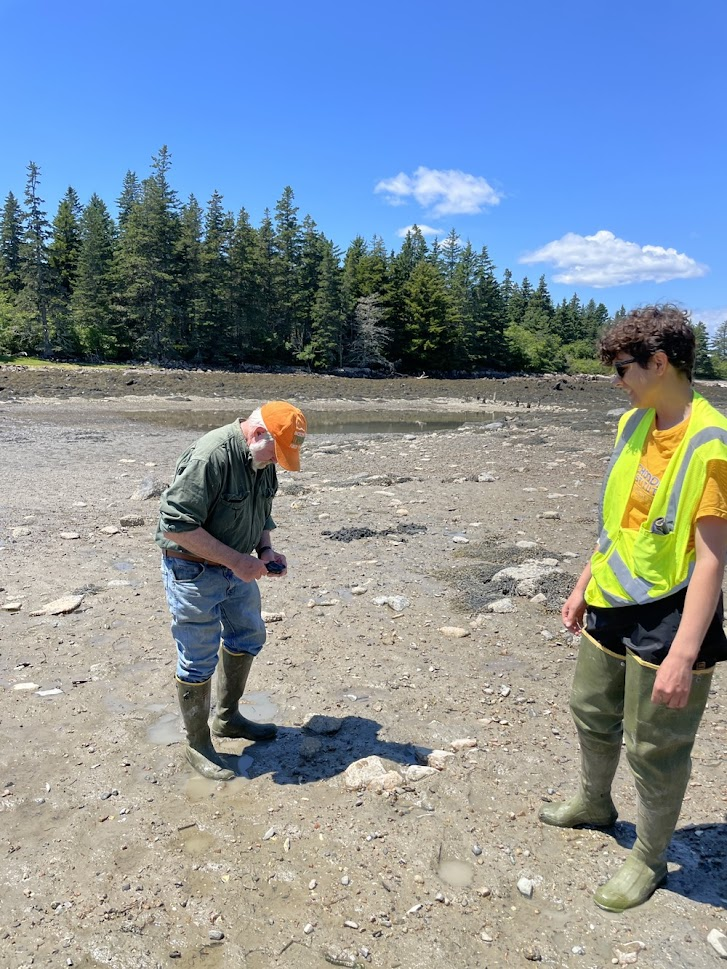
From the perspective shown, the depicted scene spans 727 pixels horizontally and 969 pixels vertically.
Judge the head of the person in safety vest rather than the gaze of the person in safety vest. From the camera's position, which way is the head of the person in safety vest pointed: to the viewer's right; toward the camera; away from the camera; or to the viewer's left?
to the viewer's left

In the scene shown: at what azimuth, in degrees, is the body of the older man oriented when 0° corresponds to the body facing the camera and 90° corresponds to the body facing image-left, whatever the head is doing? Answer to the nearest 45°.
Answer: approximately 315°

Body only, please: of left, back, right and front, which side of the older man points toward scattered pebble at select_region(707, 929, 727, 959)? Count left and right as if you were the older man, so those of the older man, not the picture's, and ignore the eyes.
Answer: front

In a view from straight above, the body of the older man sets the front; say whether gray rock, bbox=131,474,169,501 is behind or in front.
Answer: behind

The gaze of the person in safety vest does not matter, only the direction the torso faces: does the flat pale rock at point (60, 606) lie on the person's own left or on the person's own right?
on the person's own right

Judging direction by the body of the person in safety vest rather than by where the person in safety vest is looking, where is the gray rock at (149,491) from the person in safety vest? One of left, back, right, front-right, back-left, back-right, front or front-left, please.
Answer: right

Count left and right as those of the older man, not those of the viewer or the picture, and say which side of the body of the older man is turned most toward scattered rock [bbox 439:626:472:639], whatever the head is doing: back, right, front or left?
left

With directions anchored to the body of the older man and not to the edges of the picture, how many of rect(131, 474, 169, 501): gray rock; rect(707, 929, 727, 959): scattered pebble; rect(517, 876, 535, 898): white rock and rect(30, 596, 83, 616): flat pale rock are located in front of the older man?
2

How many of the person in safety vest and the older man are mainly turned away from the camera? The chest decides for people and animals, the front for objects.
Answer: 0

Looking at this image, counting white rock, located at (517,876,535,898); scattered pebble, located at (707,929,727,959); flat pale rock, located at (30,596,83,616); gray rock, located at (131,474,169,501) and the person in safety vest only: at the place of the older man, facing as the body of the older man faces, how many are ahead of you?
3

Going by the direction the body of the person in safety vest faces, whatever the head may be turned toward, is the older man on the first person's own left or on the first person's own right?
on the first person's own right

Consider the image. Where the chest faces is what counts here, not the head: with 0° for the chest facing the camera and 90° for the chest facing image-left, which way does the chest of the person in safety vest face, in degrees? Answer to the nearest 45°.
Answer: approximately 45°

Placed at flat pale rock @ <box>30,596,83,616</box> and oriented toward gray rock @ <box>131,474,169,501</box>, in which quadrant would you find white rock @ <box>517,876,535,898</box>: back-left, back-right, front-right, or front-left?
back-right
